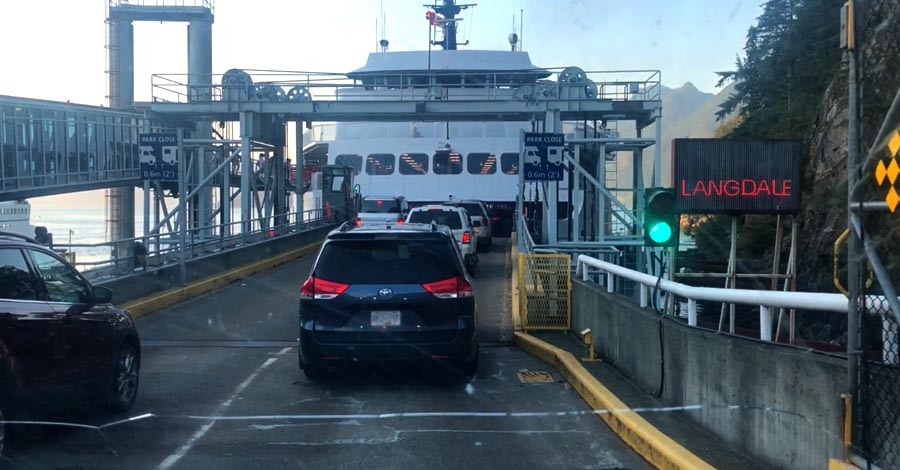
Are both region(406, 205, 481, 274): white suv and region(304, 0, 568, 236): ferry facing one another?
yes

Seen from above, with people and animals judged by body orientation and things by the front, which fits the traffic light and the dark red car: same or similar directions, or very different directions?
very different directions

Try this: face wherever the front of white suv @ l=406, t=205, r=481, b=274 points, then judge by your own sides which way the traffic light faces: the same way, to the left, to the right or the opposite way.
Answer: the opposite way

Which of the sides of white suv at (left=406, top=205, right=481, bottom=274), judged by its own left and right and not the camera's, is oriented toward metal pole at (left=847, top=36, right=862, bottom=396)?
back

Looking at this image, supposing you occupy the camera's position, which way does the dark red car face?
facing away from the viewer and to the right of the viewer

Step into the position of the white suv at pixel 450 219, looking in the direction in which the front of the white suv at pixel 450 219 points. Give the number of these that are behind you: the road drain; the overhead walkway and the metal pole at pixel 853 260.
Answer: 2

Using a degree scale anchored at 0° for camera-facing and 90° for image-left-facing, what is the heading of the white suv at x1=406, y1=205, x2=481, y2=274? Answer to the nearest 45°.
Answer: approximately 180°

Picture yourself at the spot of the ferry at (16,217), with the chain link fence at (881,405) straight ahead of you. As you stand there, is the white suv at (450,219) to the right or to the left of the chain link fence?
left

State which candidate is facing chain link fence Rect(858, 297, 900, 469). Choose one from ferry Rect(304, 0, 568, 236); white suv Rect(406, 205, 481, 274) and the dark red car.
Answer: the ferry

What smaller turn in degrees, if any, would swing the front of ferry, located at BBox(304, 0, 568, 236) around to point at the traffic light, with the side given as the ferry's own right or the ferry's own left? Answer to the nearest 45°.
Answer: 0° — it already faces it

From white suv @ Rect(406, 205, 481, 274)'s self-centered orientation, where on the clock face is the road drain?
The road drain is roughly at 6 o'clock from the white suv.
